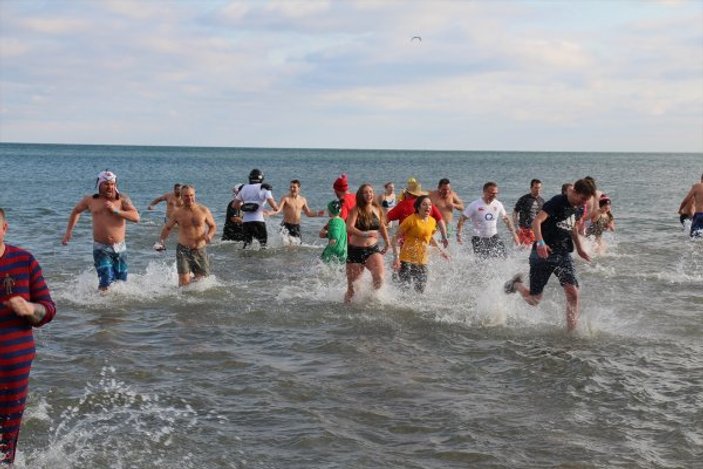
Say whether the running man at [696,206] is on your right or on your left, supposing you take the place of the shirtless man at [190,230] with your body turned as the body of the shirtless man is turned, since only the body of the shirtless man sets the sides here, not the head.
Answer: on your left

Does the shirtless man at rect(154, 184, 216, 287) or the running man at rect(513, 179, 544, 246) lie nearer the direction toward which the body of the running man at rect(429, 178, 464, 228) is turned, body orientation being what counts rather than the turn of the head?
the shirtless man

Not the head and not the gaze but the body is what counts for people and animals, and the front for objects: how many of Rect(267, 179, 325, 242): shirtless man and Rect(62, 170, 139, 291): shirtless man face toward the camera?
2

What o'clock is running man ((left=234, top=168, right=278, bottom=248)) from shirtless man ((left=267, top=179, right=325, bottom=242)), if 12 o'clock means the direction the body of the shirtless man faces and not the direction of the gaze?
The running man is roughly at 2 o'clock from the shirtless man.

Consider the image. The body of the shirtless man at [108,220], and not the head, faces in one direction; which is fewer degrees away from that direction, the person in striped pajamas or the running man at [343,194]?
the person in striped pajamas

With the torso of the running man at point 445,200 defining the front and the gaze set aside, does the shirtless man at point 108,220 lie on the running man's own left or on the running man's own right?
on the running man's own right

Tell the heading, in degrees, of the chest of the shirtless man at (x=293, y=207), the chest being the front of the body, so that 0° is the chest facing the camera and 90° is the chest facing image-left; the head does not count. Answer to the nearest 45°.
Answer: approximately 0°

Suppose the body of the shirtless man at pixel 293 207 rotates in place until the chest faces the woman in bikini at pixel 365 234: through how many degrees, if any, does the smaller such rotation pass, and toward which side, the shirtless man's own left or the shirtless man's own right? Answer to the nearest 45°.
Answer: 0° — they already face them

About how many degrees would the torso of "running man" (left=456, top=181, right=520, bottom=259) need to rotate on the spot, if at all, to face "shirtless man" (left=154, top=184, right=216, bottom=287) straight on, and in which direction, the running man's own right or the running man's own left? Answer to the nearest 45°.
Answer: approximately 45° to the running man's own right
